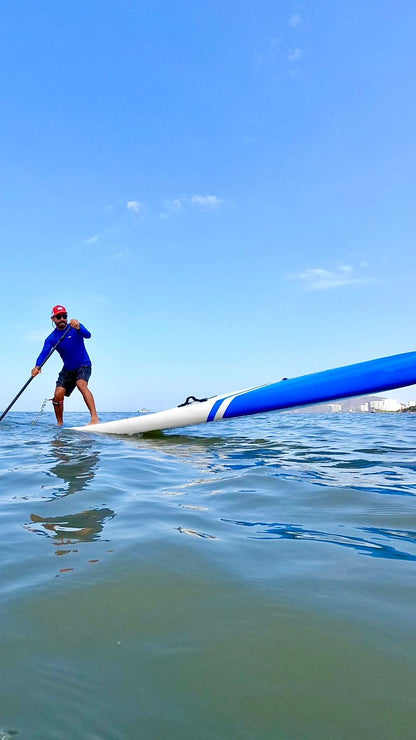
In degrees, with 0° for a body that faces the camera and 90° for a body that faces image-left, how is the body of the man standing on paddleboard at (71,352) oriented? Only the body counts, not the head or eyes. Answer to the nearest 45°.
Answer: approximately 0°
